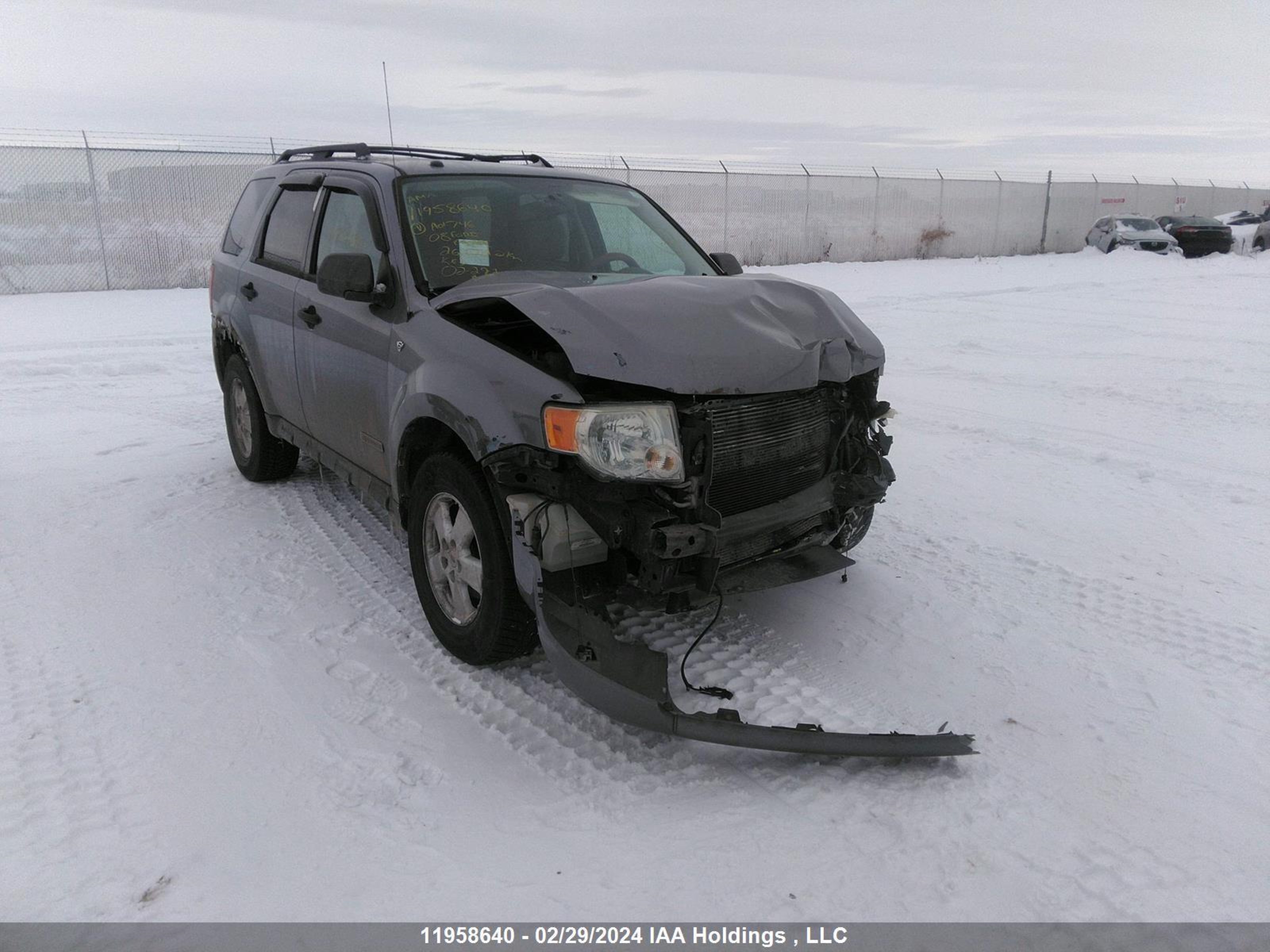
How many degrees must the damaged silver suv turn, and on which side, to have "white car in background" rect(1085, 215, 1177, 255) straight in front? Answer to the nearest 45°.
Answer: approximately 90° to its left

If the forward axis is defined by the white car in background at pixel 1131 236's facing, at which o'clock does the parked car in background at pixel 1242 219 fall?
The parked car in background is roughly at 8 o'clock from the white car in background.

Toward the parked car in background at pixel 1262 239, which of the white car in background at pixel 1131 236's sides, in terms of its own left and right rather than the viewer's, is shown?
left

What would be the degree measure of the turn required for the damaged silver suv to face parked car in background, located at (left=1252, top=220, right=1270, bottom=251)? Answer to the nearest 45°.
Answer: approximately 90° to its left

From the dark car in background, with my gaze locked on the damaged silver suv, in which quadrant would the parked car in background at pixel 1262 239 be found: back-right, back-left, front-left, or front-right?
back-left

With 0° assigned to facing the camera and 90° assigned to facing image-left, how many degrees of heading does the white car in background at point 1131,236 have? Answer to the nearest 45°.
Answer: approximately 315°

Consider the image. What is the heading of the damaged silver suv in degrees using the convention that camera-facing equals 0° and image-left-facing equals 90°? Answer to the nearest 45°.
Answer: approximately 315°
